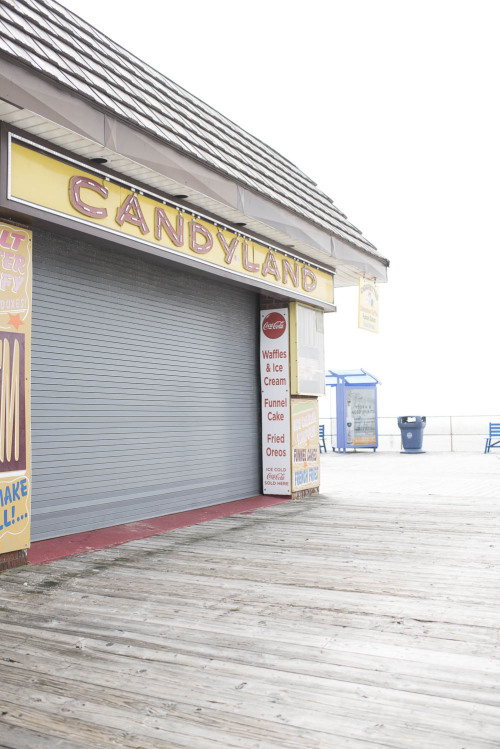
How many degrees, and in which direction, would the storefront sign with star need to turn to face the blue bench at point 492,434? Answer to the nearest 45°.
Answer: approximately 90° to its left

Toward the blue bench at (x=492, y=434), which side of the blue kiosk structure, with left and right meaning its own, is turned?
left

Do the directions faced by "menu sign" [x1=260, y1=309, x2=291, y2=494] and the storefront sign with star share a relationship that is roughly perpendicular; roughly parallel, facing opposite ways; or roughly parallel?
roughly perpendicular

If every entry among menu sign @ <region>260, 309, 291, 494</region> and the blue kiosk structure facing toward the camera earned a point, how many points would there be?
2

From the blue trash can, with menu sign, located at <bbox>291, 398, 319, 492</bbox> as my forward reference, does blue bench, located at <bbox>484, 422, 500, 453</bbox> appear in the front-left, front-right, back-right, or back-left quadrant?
back-left

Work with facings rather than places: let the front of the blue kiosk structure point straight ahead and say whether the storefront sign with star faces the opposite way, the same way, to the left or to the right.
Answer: to the left

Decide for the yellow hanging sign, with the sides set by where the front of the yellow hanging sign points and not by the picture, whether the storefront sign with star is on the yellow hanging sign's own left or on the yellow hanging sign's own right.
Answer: on the yellow hanging sign's own right

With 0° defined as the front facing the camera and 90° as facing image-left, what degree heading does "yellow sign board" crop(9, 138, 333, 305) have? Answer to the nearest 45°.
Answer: approximately 315°

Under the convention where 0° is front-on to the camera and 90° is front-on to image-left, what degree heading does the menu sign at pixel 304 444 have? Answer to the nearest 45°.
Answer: approximately 315°
